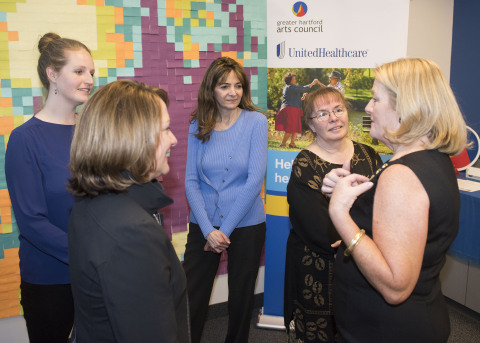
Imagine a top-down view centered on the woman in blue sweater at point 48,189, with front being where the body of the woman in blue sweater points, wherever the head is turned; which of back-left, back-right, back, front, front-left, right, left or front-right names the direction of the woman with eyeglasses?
front-left

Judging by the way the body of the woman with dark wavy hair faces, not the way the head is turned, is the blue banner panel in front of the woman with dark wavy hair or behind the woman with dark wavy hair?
behind

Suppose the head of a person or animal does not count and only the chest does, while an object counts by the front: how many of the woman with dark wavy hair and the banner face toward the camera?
2

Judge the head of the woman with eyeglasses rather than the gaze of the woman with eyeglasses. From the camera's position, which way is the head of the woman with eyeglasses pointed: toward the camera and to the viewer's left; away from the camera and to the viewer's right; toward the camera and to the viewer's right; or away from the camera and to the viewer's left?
toward the camera and to the viewer's right

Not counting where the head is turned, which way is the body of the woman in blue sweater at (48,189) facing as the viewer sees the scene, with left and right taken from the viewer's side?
facing the viewer and to the right of the viewer

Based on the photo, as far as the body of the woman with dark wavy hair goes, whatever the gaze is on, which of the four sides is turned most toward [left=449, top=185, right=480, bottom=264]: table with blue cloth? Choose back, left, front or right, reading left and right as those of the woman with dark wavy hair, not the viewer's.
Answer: left

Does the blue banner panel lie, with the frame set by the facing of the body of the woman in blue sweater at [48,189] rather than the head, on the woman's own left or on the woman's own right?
on the woman's own left

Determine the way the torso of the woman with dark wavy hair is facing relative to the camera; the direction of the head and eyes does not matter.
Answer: toward the camera

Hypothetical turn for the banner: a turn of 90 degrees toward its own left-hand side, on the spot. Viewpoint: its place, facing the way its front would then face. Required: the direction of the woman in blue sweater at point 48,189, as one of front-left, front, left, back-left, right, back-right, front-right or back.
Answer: back-right

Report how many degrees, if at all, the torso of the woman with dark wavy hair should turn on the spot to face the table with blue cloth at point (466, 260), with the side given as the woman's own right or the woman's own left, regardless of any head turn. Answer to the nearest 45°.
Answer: approximately 90° to the woman's own left

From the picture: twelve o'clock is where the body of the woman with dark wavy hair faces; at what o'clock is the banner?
The banner is roughly at 8 o'clock from the woman with dark wavy hair.
